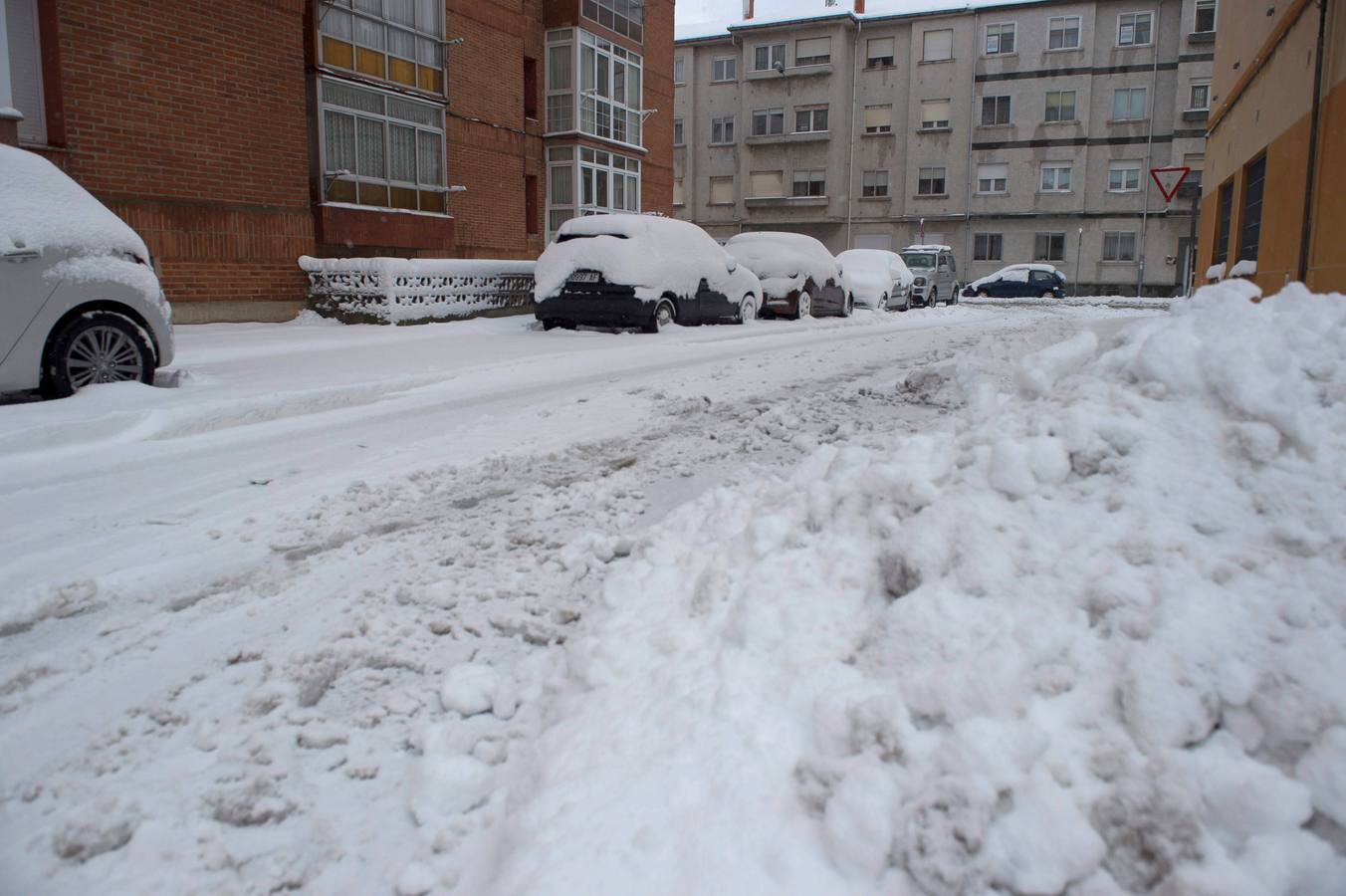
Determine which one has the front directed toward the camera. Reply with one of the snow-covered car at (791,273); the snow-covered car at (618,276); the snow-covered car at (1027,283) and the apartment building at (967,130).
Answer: the apartment building

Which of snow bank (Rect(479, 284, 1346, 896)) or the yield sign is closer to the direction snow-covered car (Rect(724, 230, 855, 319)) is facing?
the yield sign

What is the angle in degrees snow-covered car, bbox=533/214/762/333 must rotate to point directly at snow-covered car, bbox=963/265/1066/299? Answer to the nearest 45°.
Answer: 0° — it already faces it

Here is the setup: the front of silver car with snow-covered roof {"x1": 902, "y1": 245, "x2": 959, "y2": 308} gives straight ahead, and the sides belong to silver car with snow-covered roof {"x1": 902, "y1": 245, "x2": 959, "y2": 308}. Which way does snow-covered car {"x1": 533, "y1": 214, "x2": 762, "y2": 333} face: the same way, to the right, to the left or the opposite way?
the opposite way

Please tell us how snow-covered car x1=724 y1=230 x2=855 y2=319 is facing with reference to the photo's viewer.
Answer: facing away from the viewer and to the right of the viewer

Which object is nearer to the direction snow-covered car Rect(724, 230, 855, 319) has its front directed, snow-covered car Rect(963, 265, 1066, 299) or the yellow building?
the snow-covered car

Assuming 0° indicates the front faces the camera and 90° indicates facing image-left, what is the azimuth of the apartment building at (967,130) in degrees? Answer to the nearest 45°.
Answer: approximately 0°

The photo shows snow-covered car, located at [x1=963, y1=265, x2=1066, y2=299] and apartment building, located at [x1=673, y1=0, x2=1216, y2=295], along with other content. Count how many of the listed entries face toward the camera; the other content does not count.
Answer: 1

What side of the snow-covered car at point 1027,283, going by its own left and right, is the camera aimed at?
left

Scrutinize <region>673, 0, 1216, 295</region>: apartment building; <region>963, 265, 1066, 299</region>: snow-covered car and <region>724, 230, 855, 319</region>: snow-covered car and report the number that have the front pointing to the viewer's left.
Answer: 1

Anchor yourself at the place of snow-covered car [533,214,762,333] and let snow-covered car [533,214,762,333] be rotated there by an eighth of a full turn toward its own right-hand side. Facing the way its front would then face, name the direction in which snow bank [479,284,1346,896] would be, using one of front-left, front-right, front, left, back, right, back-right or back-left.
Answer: right

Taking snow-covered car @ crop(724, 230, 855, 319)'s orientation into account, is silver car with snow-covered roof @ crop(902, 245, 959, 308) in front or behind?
in front

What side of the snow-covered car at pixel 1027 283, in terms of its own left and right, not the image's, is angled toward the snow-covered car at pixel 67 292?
left

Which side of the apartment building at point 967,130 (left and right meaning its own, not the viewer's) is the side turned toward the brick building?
front

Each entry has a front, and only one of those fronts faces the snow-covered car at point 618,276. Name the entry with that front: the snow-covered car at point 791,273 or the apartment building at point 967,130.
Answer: the apartment building
